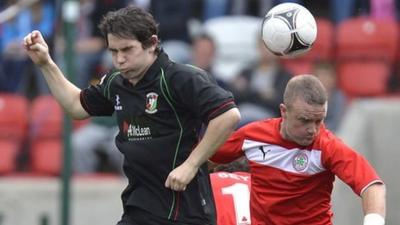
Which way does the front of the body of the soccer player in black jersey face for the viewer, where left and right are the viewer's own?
facing the viewer and to the left of the viewer

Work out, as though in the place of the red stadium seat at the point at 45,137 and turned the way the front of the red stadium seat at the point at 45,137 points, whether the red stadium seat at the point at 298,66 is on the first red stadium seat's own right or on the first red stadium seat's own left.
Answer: on the first red stadium seat's own left

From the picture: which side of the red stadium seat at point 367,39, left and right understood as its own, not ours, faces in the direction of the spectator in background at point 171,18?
right

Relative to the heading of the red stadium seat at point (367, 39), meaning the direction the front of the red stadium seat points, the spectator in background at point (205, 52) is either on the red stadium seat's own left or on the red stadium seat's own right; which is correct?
on the red stadium seat's own right

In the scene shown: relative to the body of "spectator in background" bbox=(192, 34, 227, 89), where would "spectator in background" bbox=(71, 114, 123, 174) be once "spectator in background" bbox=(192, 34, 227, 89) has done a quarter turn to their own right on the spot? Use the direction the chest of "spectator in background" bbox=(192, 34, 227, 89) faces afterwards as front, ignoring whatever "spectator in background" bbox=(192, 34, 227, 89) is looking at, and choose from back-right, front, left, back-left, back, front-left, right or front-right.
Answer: front

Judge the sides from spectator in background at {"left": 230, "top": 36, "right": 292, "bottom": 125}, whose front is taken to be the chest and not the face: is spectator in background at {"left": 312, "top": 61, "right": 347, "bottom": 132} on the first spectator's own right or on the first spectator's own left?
on the first spectator's own left

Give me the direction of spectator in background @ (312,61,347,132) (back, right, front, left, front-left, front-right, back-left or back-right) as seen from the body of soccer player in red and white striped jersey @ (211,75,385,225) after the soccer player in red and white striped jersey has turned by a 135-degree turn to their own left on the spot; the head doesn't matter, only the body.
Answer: front-left

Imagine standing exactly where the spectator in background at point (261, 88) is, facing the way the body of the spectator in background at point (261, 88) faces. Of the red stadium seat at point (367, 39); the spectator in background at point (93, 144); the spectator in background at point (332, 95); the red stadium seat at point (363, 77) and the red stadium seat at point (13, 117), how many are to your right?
2

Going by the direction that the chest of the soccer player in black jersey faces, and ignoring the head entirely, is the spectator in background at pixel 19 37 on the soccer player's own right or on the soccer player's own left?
on the soccer player's own right
